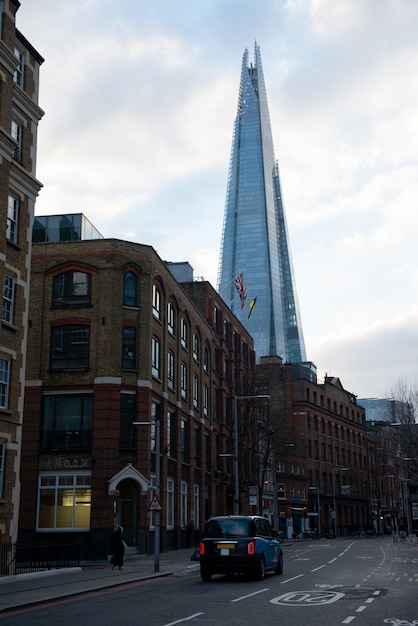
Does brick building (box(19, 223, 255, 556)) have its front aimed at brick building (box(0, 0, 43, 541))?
no

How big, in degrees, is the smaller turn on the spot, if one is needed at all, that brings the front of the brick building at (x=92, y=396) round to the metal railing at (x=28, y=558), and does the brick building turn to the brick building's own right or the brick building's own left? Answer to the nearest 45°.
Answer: approximately 45° to the brick building's own right

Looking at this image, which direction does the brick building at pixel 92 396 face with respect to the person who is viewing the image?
facing the viewer and to the right of the viewer

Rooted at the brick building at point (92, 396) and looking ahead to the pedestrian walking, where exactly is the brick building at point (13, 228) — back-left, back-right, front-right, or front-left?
front-right

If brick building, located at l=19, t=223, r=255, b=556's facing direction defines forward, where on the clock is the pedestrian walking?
The pedestrian walking is roughly at 1 o'clock from the brick building.

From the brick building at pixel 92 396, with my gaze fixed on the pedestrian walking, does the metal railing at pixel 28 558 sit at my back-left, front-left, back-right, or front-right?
front-right

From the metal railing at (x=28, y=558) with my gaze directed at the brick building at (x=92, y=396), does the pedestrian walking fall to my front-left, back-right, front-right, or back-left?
front-right
